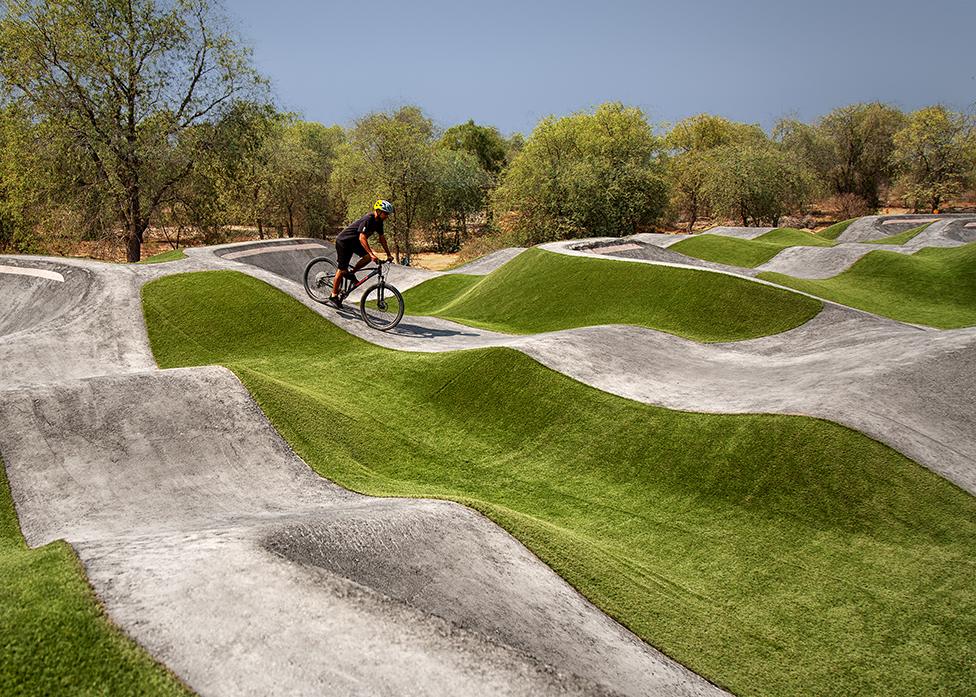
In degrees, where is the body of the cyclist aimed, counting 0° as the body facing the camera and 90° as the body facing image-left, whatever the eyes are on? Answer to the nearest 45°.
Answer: approximately 315°

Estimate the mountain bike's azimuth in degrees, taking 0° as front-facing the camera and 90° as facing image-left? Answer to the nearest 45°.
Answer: approximately 315°

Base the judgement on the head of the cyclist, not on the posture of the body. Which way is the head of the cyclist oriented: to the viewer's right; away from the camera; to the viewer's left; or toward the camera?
to the viewer's right
